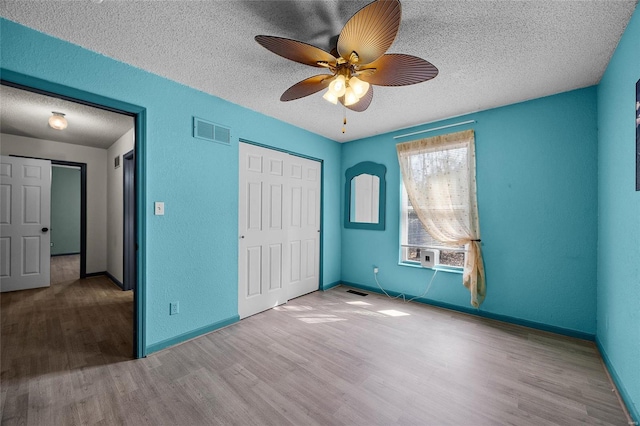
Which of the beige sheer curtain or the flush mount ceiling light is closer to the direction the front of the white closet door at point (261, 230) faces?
the beige sheer curtain

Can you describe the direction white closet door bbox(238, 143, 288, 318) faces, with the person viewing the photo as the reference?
facing the viewer and to the right of the viewer

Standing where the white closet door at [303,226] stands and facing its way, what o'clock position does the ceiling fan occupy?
The ceiling fan is roughly at 1 o'clock from the white closet door.

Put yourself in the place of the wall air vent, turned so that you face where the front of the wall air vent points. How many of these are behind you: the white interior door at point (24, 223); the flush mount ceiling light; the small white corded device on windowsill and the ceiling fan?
2

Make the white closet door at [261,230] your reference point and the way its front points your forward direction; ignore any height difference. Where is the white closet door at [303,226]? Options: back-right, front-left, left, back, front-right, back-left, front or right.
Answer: left

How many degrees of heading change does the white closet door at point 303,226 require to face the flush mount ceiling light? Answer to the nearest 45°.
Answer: approximately 135° to its right

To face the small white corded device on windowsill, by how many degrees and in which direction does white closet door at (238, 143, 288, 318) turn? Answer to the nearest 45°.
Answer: approximately 45° to its left

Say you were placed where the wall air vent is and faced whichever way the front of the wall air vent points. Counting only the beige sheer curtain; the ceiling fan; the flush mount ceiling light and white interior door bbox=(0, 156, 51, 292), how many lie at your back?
2

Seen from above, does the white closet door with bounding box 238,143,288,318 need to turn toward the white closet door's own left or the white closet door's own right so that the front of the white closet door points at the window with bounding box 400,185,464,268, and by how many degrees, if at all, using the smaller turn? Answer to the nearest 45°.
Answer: approximately 45° to the white closet door's own left

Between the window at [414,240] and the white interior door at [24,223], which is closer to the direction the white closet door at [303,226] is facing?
the window

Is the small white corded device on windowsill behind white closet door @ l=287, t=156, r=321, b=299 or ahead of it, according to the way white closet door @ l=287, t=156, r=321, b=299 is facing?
ahead

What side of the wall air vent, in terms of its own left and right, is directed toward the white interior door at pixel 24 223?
back

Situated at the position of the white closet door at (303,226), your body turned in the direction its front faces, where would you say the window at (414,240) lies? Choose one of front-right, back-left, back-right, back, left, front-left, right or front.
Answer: front-left
